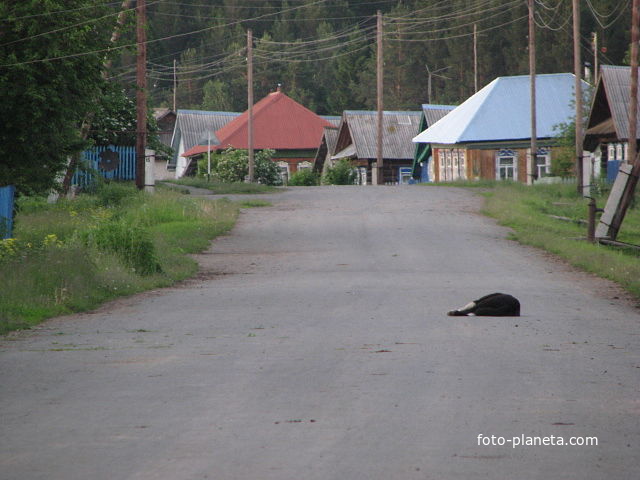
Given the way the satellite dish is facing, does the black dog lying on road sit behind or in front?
in front

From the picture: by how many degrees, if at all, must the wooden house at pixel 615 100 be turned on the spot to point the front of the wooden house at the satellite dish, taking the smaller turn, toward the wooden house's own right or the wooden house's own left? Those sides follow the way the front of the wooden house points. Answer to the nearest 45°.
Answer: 0° — it already faces it

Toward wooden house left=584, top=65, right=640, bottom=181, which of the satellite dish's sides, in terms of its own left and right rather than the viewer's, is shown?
left

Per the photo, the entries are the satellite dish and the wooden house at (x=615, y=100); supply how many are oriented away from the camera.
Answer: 0

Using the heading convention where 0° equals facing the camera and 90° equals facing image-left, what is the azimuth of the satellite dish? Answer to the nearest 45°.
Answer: approximately 0°

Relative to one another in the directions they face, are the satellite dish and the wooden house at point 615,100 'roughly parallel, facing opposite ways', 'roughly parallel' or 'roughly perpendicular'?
roughly perpendicular

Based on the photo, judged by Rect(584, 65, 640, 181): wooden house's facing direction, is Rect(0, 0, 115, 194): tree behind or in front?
in front

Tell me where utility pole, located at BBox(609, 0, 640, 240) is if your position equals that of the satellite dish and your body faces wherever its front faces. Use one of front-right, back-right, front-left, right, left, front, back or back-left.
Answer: front-left

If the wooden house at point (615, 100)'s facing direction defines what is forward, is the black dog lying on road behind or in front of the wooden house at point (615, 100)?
in front
